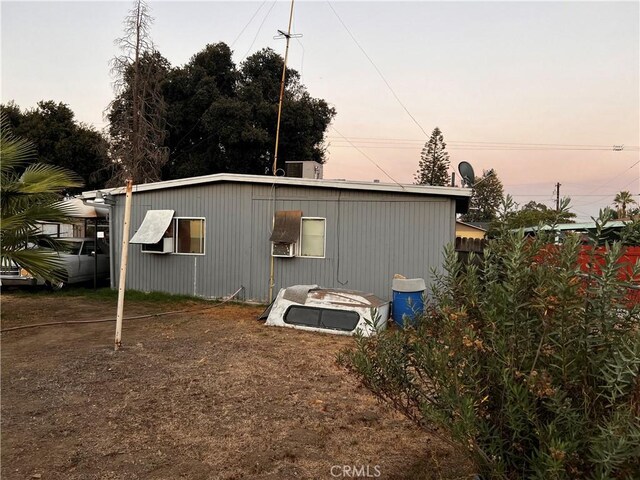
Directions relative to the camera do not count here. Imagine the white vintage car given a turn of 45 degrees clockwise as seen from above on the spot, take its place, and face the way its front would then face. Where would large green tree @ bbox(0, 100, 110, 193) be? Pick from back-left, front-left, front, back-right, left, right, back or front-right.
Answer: right

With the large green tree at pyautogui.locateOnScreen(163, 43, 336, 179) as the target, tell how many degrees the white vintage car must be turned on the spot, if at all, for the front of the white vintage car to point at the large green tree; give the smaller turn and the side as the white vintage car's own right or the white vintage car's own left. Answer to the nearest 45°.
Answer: approximately 180°

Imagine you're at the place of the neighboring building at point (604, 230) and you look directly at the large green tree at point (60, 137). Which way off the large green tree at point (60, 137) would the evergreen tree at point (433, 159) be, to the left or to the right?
right

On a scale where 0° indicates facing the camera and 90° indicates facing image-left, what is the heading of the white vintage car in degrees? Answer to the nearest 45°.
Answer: approximately 45°

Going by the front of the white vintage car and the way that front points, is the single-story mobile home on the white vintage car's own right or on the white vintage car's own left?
on the white vintage car's own left
